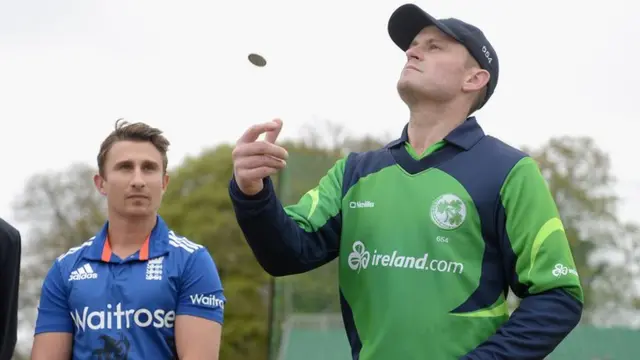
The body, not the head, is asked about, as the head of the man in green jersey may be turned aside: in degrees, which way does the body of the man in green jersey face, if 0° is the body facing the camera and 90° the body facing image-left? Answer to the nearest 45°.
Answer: approximately 45°

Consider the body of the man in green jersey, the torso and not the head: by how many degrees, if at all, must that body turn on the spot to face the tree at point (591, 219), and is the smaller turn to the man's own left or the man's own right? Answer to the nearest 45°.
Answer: approximately 135° to the man's own right

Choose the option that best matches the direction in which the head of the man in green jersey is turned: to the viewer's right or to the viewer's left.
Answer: to the viewer's left

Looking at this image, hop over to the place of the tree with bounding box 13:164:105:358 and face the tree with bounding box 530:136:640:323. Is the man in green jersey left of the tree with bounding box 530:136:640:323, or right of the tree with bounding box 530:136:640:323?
right

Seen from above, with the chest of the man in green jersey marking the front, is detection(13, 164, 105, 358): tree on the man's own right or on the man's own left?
on the man's own right

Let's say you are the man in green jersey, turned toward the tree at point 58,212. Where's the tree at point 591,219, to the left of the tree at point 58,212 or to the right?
right
